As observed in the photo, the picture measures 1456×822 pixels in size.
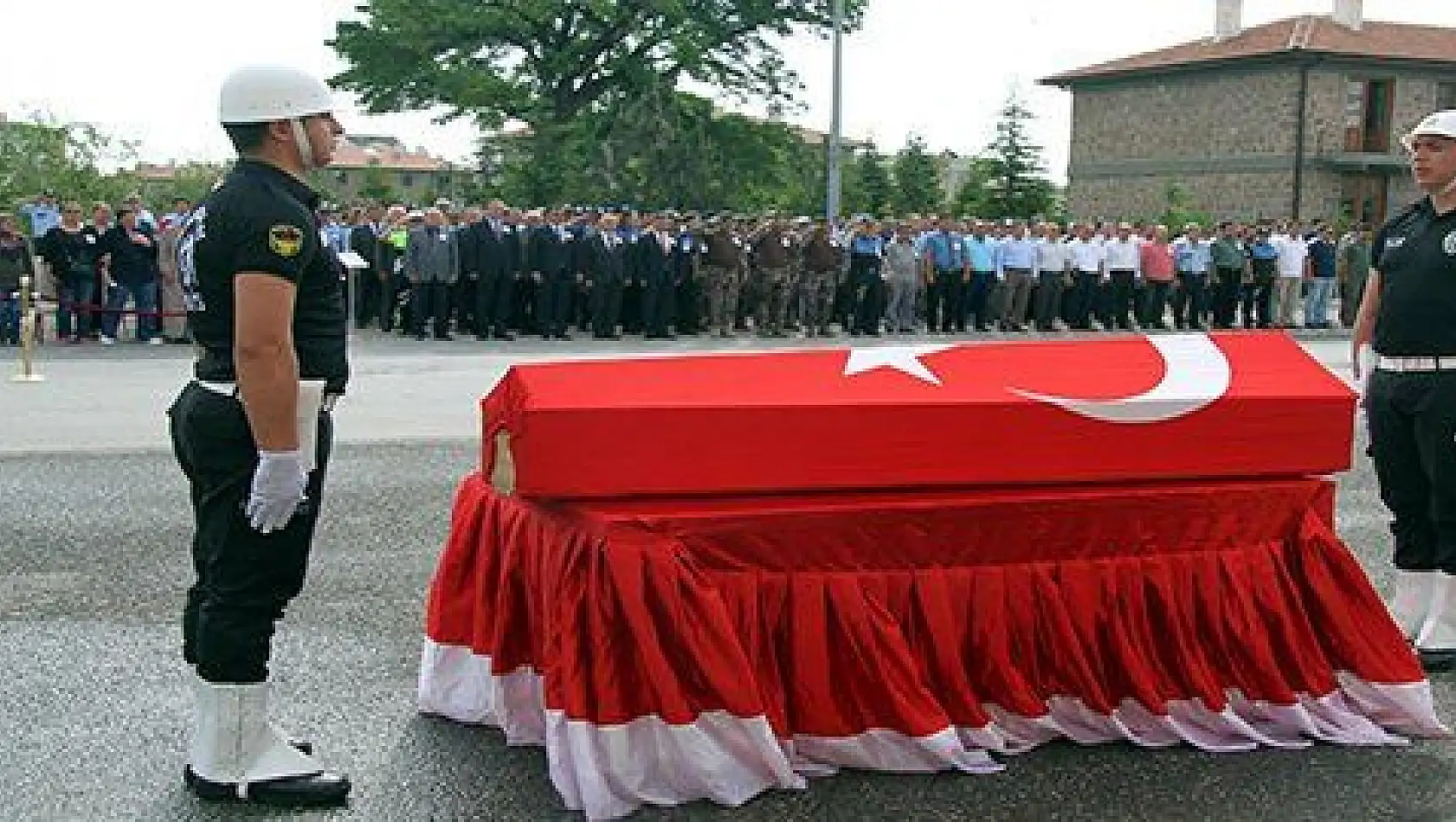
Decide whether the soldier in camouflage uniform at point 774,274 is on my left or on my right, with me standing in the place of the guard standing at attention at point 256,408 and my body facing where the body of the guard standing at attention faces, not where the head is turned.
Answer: on my left

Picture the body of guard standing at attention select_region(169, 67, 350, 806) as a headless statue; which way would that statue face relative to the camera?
to the viewer's right

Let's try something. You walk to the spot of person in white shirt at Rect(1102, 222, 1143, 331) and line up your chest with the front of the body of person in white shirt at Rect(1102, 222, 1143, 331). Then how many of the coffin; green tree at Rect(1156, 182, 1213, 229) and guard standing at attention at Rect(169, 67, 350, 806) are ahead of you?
2

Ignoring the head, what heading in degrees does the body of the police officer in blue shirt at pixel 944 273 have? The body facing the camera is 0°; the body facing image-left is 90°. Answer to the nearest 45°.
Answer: approximately 0°

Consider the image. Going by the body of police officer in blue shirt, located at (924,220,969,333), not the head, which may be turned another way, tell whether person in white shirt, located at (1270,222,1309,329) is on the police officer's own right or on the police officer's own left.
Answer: on the police officer's own left

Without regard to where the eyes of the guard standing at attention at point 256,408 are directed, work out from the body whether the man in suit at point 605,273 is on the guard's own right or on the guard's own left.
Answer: on the guard's own left

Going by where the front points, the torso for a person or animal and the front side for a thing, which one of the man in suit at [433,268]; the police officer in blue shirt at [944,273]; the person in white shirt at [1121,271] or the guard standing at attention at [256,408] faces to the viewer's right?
the guard standing at attention

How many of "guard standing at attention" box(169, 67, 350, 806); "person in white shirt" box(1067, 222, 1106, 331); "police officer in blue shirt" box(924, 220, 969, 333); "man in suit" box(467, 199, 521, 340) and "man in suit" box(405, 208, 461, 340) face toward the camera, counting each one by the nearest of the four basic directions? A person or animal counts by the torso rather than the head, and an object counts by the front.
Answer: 4

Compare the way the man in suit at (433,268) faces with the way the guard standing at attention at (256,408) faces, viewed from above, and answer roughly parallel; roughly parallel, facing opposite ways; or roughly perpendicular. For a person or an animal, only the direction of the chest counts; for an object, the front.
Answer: roughly perpendicular

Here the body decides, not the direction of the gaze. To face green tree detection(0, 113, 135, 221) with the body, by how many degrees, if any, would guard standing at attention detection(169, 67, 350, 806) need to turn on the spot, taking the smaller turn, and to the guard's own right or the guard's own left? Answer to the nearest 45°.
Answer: approximately 90° to the guard's own left

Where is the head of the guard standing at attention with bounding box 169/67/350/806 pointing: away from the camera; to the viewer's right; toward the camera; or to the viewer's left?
to the viewer's right
